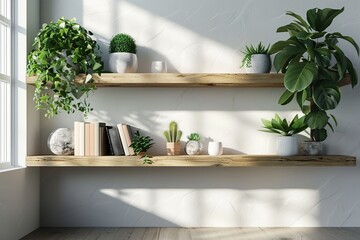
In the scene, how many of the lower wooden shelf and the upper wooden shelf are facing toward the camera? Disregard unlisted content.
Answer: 2

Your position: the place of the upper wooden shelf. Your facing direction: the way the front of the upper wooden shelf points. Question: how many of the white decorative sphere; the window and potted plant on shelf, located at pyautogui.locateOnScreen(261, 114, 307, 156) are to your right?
2

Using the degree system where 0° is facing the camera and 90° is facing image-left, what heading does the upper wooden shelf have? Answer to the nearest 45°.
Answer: approximately 0°

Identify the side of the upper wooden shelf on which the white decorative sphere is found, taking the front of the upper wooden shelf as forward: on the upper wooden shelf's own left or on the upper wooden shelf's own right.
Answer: on the upper wooden shelf's own right

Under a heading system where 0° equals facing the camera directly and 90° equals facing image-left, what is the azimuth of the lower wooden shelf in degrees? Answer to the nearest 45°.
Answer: approximately 0°
